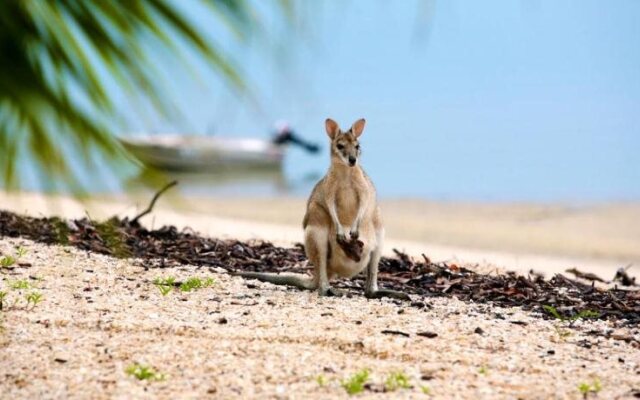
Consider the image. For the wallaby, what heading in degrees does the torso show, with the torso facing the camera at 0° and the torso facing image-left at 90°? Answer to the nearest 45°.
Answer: approximately 315°

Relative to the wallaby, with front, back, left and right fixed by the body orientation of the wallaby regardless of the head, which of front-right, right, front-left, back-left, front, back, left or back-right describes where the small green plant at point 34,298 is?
back-right

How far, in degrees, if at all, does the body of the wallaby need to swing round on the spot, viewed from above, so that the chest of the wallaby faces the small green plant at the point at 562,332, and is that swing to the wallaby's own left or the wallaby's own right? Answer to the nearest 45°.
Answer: approximately 45° to the wallaby's own left

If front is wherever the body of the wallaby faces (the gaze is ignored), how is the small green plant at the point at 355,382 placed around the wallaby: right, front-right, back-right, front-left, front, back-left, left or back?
front-right

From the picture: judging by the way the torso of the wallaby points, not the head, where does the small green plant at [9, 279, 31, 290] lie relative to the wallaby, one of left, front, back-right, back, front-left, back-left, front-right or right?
back-right

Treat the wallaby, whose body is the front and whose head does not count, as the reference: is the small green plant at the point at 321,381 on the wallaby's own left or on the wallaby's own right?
on the wallaby's own right

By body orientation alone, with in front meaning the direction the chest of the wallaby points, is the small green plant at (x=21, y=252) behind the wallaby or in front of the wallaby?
behind

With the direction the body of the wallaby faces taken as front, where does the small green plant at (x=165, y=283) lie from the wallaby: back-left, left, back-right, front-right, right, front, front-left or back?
back-right

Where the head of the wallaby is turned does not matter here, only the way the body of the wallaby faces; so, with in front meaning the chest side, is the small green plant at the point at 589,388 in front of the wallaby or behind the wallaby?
in front
